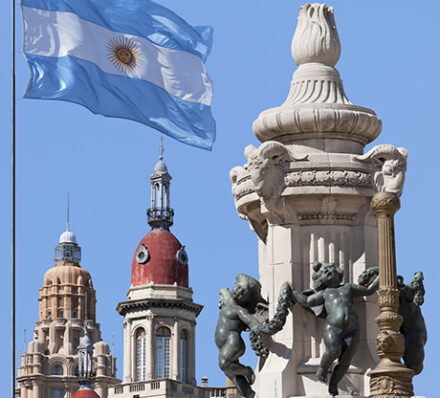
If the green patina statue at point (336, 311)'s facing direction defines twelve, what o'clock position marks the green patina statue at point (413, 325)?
the green patina statue at point (413, 325) is roughly at 8 o'clock from the green patina statue at point (336, 311).

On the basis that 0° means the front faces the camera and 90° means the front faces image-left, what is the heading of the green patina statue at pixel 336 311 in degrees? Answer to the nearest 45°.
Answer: approximately 0°

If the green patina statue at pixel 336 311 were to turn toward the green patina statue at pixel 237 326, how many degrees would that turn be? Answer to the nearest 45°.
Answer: approximately 135° to its right
